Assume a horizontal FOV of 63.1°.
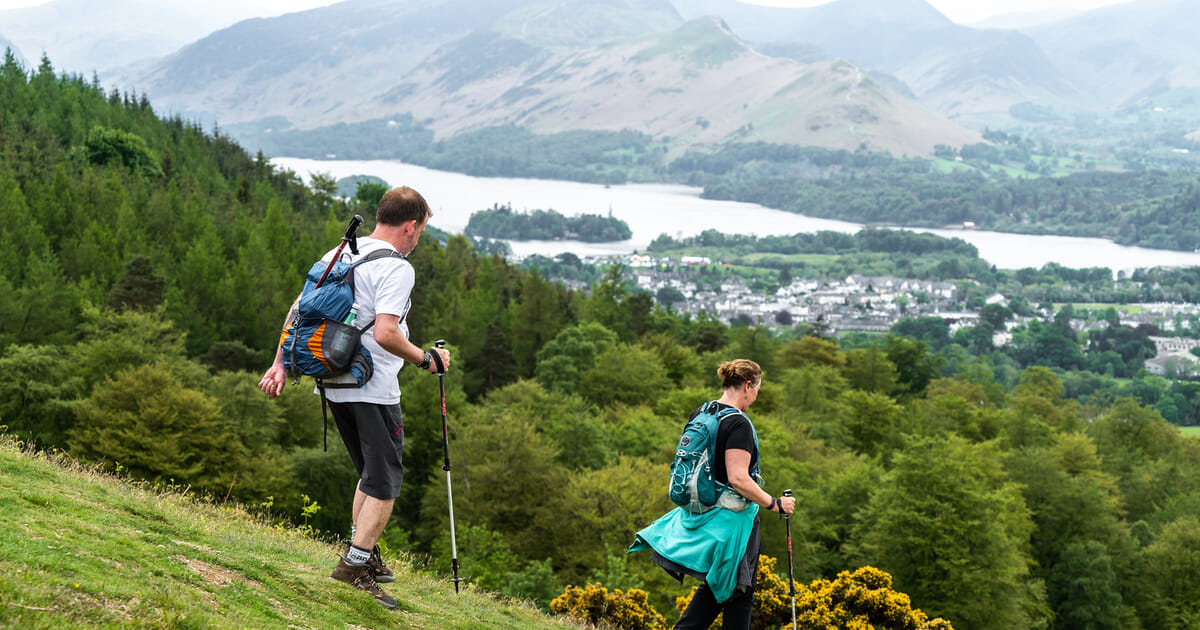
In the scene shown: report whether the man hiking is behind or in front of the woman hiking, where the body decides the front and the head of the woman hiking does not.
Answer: behind

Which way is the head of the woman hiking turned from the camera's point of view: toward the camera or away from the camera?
away from the camera
